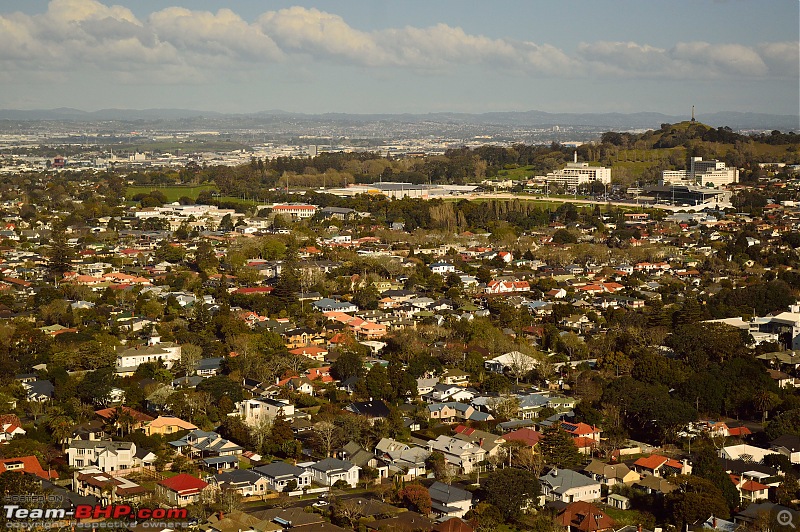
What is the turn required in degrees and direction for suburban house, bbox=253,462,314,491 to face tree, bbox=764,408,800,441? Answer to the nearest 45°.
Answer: approximately 45° to its left

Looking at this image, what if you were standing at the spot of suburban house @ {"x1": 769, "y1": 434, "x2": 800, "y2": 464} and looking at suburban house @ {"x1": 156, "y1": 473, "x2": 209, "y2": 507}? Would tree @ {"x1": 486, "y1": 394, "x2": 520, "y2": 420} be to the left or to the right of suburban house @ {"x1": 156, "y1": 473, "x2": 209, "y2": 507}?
right

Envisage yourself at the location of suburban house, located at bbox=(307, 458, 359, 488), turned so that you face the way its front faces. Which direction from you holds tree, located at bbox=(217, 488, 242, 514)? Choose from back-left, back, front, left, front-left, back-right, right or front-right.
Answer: right

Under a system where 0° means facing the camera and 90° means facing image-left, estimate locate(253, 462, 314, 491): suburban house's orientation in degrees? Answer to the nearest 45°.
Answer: approximately 315°

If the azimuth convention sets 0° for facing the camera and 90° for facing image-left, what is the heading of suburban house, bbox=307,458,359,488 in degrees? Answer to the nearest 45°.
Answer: approximately 315°

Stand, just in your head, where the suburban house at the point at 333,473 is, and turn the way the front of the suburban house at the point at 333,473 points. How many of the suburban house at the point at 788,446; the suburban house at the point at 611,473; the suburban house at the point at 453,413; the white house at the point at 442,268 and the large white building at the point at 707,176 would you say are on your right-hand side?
0

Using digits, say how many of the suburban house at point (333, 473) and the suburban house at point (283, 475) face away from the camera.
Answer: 0

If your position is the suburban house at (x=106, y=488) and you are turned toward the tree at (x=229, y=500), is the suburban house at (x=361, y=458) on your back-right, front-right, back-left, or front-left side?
front-left

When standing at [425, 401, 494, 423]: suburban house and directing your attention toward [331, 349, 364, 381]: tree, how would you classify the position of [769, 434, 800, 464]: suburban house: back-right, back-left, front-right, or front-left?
back-right

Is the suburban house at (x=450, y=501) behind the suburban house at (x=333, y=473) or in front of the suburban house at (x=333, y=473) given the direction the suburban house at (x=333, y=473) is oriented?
in front

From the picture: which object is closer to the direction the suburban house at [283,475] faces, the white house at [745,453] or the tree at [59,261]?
the white house

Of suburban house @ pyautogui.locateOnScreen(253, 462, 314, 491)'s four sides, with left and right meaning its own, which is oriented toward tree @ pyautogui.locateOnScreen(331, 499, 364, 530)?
front

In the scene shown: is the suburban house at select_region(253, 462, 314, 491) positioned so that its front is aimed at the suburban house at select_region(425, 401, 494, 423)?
no

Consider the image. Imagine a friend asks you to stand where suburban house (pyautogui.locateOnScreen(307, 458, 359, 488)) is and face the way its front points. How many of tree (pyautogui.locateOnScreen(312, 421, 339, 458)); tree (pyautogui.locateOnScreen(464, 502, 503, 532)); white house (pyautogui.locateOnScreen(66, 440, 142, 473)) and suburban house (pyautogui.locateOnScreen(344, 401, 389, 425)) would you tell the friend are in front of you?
1

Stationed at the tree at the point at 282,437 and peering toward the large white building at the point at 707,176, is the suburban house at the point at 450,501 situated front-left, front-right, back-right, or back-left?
back-right

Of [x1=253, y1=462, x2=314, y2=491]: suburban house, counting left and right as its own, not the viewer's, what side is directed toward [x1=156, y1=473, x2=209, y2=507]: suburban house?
right

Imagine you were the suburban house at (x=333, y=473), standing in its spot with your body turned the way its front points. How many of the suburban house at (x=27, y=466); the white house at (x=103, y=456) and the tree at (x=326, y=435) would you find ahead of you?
0

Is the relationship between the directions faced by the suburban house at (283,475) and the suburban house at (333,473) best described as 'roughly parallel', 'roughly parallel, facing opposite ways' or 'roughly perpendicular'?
roughly parallel

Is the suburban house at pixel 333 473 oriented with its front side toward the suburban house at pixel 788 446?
no

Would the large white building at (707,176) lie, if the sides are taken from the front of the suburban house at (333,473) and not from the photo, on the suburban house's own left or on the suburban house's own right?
on the suburban house's own left
